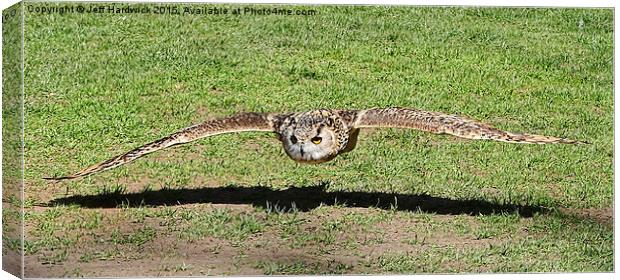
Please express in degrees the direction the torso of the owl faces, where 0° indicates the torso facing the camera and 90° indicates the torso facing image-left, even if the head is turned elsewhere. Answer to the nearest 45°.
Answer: approximately 0°
